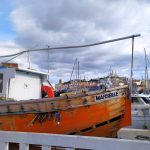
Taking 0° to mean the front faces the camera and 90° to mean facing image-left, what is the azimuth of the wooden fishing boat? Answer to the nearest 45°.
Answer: approximately 315°
